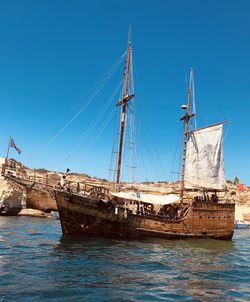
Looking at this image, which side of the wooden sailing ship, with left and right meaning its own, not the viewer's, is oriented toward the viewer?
left
